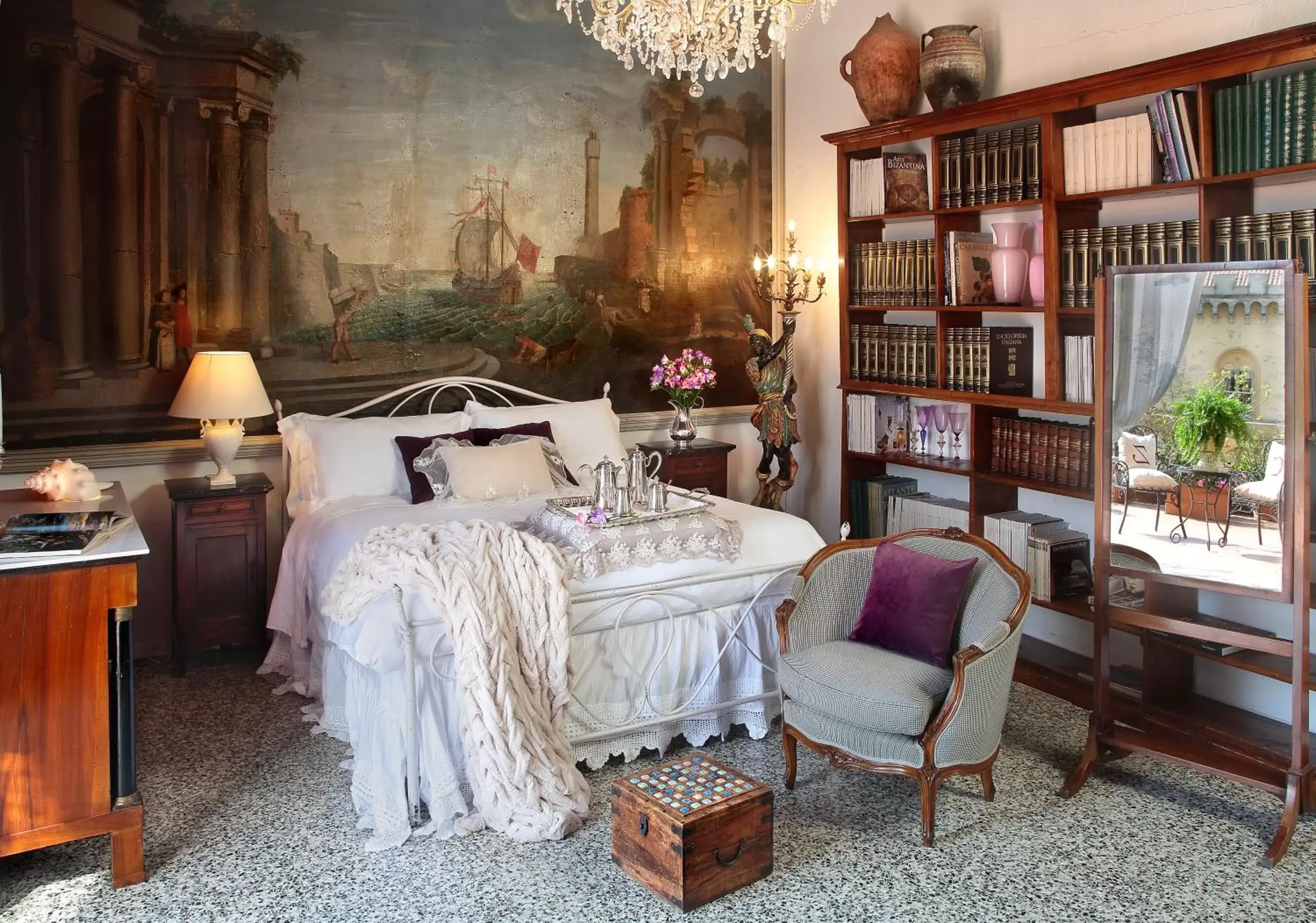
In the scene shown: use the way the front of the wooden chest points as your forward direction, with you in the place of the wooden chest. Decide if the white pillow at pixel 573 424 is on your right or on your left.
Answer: on your right

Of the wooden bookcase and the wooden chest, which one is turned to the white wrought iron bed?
the wooden bookcase

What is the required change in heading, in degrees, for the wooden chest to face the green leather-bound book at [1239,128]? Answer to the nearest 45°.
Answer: approximately 180°

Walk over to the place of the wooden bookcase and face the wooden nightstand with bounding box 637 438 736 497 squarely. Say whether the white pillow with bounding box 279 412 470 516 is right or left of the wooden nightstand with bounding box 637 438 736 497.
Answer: left

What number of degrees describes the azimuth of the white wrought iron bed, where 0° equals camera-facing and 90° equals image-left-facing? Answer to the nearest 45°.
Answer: approximately 315°

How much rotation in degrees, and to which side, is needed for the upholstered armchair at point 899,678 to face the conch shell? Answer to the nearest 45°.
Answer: approximately 45° to its right

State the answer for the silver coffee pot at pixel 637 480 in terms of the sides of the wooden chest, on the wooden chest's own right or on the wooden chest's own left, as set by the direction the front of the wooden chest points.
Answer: on the wooden chest's own right

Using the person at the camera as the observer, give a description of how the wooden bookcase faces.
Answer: facing the viewer and to the left of the viewer

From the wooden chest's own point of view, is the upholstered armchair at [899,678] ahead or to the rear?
to the rear

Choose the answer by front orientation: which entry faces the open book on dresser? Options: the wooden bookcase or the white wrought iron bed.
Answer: the wooden bookcase

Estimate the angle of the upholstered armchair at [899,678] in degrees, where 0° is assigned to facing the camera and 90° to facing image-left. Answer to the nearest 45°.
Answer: approximately 45°

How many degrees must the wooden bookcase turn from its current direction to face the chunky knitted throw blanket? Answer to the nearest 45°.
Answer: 0° — it already faces it
